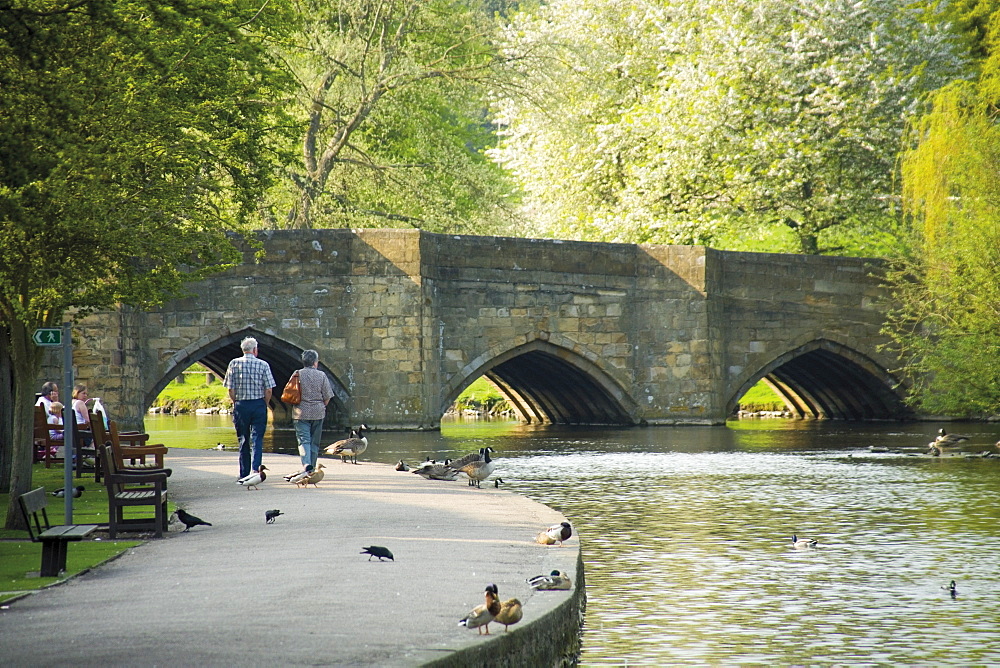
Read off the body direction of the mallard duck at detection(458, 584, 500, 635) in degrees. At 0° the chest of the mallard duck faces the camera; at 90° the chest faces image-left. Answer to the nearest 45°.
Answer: approximately 270°

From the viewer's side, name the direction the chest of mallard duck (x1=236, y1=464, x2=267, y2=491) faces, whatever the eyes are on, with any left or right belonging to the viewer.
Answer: facing to the right of the viewer

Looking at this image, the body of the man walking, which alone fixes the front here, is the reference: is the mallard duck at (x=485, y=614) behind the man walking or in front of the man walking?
behind

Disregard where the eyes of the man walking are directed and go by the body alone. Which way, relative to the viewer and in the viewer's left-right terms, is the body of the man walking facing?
facing away from the viewer

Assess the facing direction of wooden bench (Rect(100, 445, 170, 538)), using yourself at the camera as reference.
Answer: facing to the right of the viewer

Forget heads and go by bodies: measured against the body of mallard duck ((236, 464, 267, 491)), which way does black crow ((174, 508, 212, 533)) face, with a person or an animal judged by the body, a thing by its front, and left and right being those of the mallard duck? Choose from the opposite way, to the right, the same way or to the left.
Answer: the opposite way

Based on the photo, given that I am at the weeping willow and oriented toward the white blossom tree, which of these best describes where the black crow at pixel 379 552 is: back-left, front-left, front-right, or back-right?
back-left

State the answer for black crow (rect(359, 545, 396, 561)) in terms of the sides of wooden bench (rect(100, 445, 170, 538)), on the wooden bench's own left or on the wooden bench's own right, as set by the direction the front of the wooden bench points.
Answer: on the wooden bench's own right
